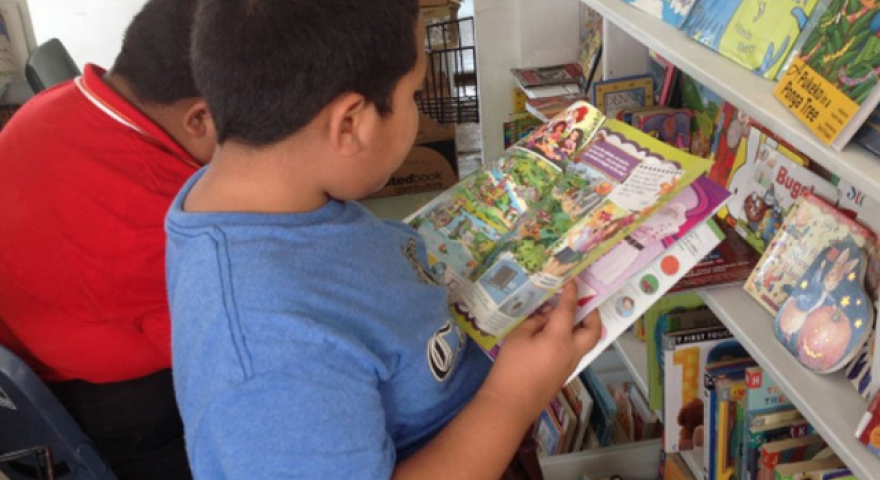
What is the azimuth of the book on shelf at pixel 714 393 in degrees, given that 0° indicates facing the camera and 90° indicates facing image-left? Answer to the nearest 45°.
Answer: approximately 45°

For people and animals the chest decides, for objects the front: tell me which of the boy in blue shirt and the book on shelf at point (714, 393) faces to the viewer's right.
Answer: the boy in blue shirt

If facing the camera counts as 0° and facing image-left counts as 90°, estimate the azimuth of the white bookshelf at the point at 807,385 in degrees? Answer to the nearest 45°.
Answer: approximately 45°

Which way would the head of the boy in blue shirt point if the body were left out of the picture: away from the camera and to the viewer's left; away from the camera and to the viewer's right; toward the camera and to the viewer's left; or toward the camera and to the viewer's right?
away from the camera and to the viewer's right

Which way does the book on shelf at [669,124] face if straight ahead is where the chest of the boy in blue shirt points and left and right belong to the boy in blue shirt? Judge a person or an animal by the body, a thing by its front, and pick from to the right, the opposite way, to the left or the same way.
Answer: the opposite way
